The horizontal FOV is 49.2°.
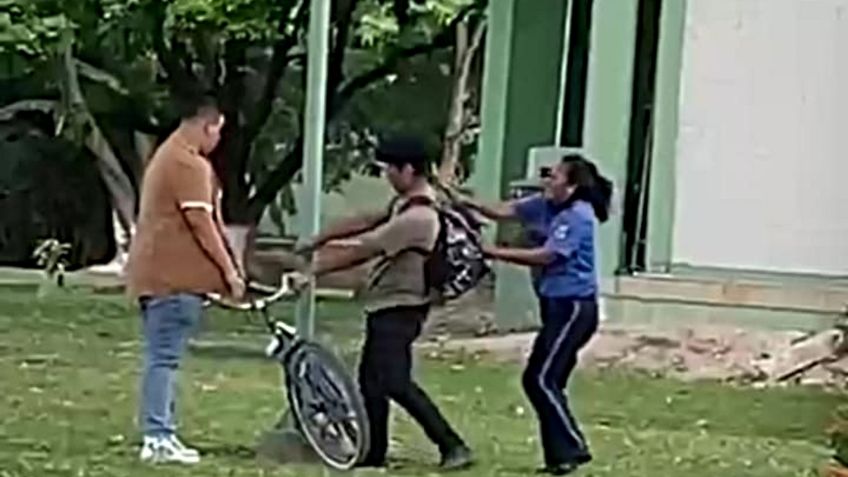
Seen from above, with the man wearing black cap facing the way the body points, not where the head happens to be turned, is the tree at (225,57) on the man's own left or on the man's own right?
on the man's own right

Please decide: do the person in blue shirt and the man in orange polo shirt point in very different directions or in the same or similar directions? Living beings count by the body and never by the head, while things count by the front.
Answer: very different directions

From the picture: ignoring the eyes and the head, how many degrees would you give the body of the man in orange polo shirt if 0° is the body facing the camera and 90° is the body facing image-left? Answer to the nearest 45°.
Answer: approximately 270°

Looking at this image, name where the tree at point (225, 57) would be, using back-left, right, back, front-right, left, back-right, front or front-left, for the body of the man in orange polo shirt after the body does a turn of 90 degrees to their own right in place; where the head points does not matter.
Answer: back

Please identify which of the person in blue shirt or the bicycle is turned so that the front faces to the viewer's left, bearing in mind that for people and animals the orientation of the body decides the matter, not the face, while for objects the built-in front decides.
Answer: the person in blue shirt

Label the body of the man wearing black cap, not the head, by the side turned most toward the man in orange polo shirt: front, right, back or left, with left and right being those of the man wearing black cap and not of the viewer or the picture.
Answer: front

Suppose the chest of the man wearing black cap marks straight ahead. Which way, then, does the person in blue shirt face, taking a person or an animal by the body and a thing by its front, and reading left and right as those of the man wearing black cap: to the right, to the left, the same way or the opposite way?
the same way

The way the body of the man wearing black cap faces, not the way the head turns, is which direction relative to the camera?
to the viewer's left

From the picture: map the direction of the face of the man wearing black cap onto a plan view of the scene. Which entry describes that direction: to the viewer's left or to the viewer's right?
to the viewer's left

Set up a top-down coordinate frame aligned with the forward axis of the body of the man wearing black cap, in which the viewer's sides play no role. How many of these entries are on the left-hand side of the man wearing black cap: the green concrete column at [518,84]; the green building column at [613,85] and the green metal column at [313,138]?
0

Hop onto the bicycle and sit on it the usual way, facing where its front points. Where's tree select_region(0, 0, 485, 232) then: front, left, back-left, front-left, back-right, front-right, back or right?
back-left

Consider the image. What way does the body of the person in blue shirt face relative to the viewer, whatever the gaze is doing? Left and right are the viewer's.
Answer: facing to the left of the viewer

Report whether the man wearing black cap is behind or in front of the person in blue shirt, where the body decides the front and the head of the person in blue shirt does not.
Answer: in front

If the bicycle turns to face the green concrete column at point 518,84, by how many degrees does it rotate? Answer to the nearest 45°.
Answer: approximately 135° to its left
